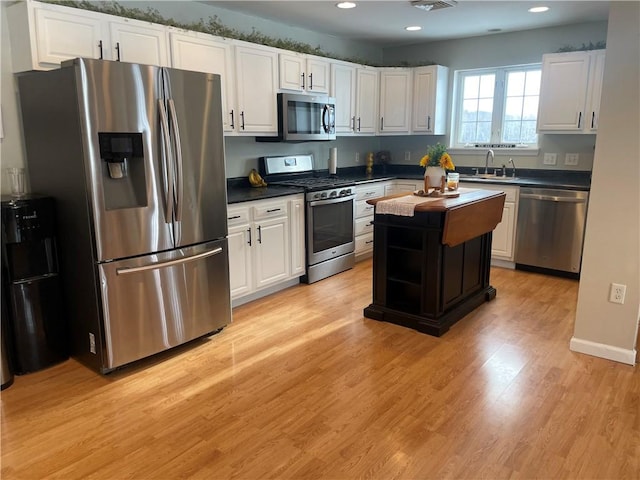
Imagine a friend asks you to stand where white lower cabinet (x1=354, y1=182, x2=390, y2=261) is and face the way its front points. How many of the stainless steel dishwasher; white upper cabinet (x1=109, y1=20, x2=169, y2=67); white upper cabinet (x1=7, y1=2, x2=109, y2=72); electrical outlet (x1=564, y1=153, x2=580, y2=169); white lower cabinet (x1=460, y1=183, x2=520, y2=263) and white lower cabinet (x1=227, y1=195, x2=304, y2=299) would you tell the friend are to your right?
3

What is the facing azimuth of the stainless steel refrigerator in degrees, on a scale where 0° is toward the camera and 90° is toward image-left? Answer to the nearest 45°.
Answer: approximately 315°

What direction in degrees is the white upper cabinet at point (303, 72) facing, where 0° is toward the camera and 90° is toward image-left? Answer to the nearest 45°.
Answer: approximately 315°

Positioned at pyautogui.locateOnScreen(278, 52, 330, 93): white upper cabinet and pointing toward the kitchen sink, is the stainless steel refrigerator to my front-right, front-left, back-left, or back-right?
back-right

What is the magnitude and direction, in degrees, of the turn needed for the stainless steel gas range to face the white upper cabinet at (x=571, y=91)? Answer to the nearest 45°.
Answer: approximately 45° to its left

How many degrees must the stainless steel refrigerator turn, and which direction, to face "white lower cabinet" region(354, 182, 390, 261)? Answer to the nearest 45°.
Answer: approximately 90° to its left

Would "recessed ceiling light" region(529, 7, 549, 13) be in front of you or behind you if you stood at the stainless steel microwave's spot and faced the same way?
in front

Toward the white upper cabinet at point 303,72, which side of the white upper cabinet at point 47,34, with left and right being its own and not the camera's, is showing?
left

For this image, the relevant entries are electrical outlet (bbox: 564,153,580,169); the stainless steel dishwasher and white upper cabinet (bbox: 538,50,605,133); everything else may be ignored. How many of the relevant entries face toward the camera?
3

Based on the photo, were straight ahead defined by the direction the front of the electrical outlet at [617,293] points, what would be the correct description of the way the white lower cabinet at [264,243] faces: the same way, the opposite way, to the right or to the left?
to the left

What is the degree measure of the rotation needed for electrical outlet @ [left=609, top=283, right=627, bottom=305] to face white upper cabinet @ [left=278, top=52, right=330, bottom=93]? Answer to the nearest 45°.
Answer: approximately 90° to its right

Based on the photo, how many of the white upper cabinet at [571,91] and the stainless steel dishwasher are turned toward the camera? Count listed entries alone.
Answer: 2

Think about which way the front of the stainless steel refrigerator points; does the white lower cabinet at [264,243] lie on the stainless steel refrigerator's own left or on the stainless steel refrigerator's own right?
on the stainless steel refrigerator's own left
